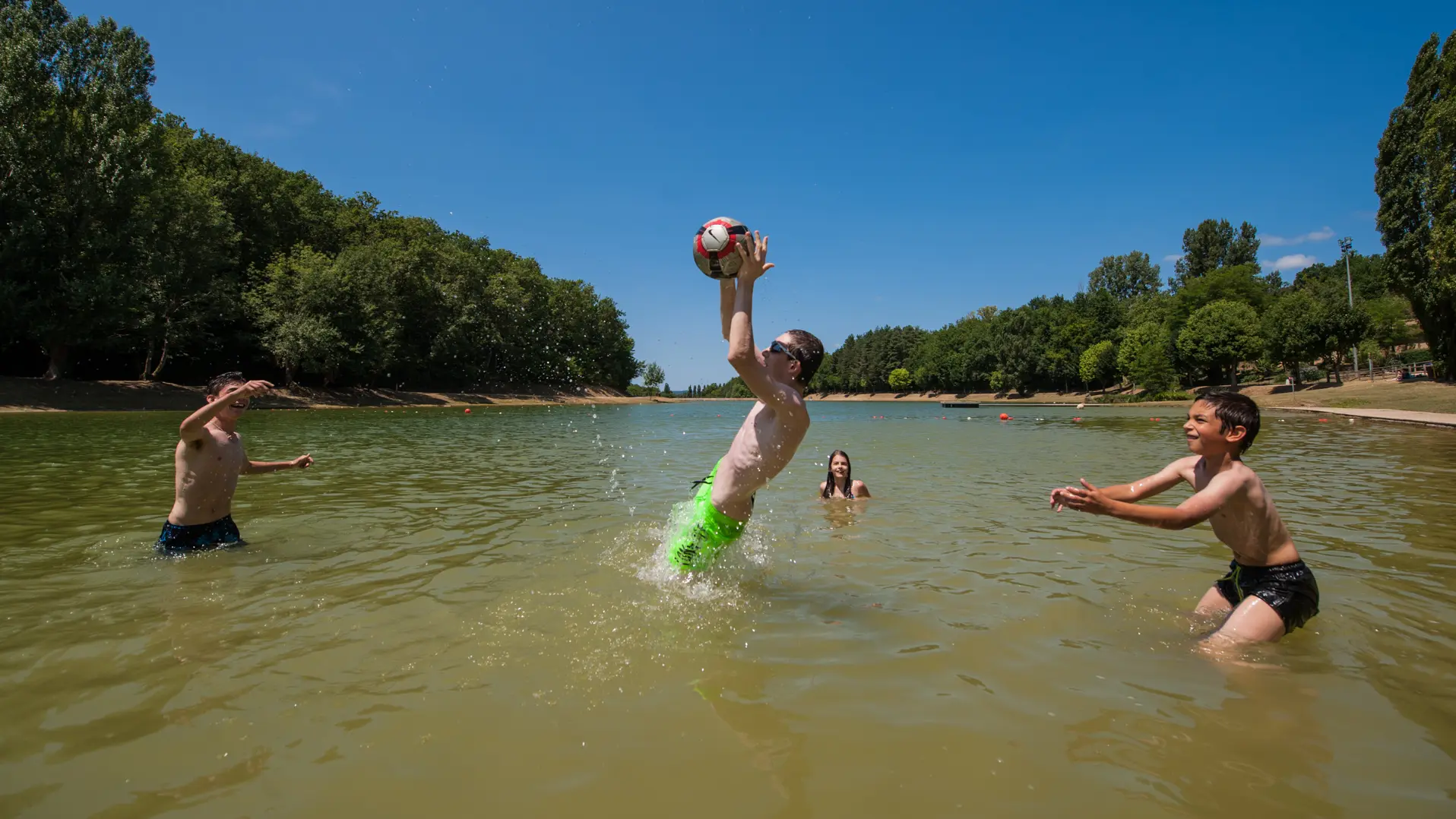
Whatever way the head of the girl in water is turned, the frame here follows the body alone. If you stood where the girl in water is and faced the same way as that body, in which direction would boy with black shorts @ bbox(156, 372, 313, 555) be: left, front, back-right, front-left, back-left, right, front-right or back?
front-right

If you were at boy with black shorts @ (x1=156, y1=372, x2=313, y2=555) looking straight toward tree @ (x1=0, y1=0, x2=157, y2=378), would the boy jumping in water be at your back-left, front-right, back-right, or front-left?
back-right

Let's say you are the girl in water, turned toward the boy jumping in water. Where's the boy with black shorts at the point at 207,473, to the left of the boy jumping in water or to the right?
right

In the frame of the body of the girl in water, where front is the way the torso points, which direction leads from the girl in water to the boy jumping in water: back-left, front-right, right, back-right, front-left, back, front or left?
front

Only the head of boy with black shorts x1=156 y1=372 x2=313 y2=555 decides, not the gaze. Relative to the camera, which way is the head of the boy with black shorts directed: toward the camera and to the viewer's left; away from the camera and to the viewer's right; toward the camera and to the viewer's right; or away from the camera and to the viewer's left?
toward the camera and to the viewer's right

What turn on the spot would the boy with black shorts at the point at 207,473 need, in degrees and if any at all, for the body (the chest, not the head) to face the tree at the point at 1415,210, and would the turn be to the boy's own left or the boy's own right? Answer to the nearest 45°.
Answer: approximately 45° to the boy's own left

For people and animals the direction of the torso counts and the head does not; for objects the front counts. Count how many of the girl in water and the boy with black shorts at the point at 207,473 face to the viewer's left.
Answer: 0

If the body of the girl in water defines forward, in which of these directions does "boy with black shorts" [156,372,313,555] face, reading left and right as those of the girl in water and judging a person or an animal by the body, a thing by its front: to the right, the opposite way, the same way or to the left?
to the left

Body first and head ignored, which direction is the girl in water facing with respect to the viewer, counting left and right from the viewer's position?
facing the viewer

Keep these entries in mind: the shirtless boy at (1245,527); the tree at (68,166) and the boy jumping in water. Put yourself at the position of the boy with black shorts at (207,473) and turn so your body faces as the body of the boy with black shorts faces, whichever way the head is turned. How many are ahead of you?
2

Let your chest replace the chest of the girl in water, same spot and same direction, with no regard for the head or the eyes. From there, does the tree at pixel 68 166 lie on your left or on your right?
on your right

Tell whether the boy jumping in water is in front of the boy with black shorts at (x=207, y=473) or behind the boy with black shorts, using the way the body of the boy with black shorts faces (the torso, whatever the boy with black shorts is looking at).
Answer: in front

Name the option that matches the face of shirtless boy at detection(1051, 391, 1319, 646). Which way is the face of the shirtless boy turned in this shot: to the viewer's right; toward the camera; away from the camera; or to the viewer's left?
to the viewer's left

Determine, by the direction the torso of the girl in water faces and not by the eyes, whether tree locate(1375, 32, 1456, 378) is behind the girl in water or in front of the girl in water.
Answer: behind

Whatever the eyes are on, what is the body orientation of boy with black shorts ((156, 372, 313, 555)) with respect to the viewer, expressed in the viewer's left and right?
facing the viewer and to the right of the viewer

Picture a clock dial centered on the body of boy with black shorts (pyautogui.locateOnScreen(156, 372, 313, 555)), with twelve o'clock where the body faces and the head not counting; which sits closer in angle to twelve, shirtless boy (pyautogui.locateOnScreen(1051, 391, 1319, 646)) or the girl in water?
the shirtless boy

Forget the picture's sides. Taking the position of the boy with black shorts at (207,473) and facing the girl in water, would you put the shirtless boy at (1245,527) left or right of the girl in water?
right

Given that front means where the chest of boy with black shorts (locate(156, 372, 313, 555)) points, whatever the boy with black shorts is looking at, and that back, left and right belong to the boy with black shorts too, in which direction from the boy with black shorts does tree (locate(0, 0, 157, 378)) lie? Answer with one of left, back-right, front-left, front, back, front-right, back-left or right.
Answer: back-left
